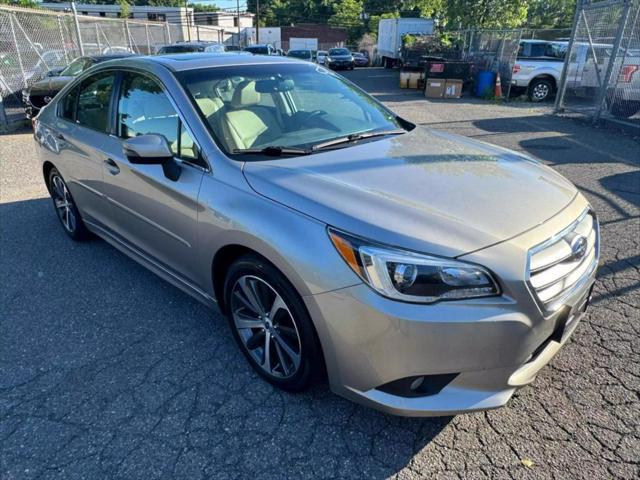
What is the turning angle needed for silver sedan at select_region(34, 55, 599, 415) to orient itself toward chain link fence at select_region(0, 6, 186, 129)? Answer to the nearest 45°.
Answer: approximately 180°

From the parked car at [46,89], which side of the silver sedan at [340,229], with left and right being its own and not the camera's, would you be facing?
back

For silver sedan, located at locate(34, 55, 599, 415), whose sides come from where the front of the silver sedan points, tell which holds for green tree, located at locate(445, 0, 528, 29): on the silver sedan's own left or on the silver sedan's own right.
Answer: on the silver sedan's own left

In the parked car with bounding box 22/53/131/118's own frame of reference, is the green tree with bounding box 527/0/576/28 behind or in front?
behind

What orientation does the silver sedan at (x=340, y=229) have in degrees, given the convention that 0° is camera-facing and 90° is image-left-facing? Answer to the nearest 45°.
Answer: approximately 315°

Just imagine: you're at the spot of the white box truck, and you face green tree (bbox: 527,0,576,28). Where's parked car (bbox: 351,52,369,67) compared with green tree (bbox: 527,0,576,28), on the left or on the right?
left

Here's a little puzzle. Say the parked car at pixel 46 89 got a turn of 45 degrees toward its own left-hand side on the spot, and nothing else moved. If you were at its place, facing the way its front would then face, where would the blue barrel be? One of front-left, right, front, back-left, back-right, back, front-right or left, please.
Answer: left

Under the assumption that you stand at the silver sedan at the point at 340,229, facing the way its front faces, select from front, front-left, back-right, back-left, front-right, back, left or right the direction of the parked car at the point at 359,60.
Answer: back-left

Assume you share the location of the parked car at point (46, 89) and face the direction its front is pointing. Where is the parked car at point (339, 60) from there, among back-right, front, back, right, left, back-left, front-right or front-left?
back

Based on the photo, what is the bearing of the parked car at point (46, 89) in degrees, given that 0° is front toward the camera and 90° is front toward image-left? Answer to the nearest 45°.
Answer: approximately 45°

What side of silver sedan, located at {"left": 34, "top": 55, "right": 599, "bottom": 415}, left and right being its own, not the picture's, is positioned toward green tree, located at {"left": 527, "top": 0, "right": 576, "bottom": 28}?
left
